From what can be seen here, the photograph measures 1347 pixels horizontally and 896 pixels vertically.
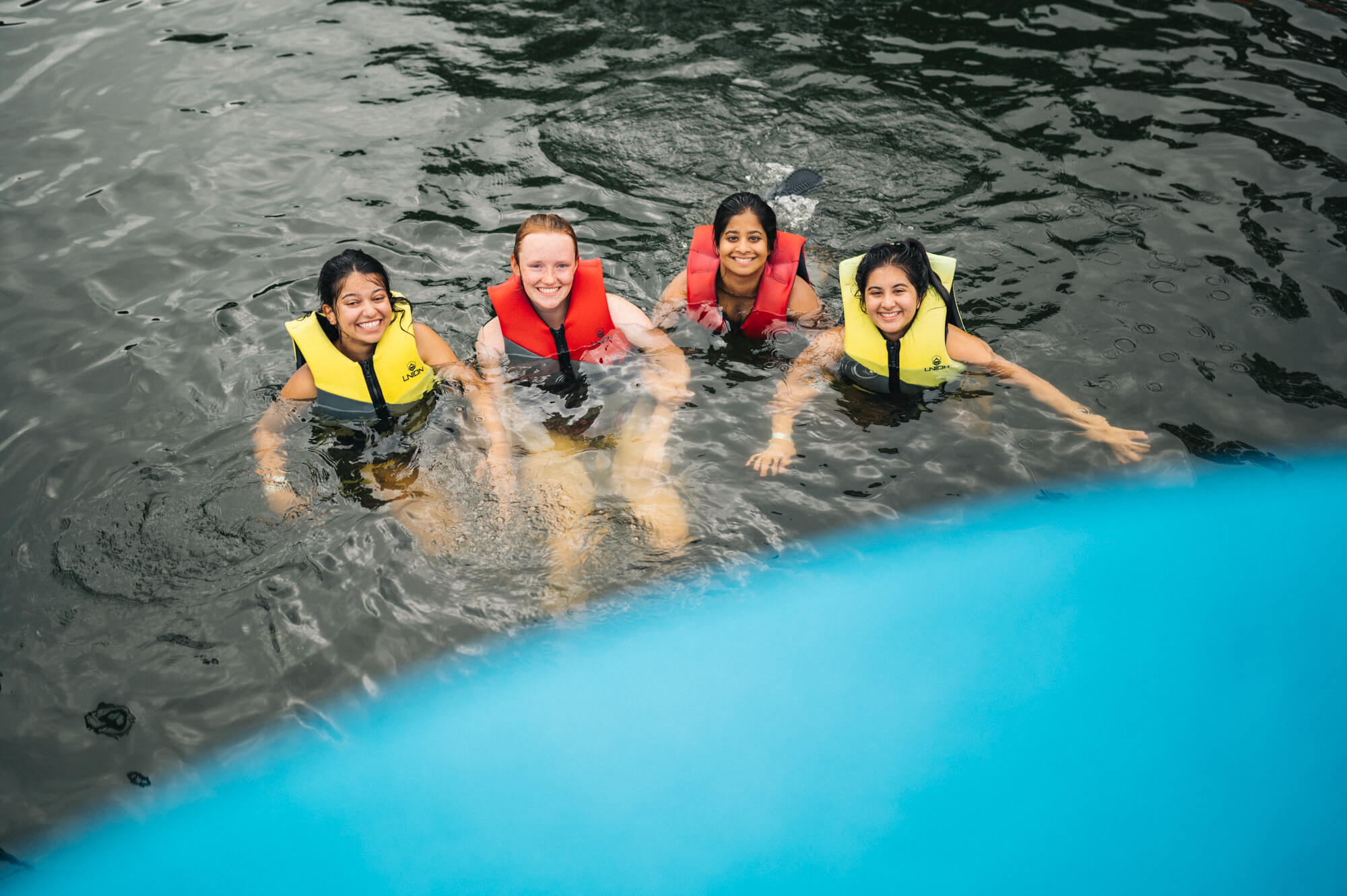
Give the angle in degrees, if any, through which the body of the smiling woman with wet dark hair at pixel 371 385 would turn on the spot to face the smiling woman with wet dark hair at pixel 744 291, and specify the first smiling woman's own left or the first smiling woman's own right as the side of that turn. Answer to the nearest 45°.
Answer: approximately 90° to the first smiling woman's own left

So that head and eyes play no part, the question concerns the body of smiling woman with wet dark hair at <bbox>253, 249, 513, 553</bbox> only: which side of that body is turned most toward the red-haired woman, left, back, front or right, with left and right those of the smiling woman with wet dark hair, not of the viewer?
left

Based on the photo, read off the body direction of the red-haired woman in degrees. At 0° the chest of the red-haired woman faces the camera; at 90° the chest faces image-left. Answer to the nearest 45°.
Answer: approximately 0°

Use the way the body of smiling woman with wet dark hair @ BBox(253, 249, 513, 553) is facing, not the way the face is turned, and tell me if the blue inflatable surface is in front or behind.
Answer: in front

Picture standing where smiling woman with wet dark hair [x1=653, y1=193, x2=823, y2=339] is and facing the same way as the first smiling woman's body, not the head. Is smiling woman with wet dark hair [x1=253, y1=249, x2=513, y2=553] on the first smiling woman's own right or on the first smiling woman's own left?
on the first smiling woman's own right

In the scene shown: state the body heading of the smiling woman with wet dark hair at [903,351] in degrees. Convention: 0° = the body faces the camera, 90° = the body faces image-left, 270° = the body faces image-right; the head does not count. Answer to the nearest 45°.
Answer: approximately 0°

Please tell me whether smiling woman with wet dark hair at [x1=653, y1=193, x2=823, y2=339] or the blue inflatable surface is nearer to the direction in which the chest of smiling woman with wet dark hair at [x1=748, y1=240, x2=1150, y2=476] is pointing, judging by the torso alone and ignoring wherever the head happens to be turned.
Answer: the blue inflatable surface

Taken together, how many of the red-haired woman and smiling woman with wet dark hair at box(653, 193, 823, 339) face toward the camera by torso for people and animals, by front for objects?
2
